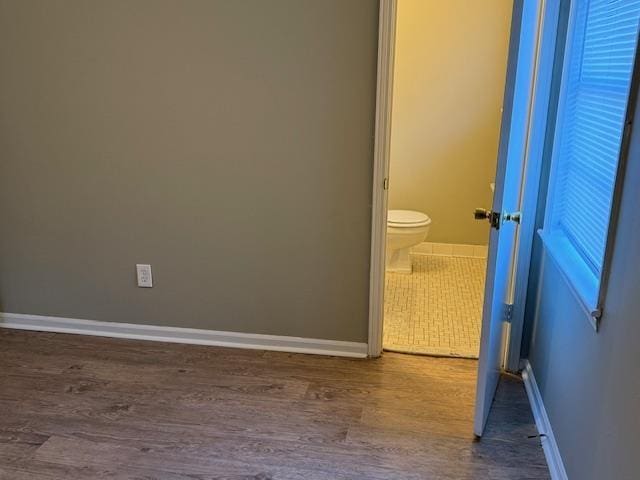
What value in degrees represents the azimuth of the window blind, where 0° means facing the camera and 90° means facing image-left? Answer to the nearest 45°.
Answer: approximately 90°

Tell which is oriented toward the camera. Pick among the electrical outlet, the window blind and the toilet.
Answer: the electrical outlet

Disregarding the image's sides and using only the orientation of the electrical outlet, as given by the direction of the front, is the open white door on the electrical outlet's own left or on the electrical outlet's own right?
on the electrical outlet's own left

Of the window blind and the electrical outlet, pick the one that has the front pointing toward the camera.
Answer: the electrical outlet

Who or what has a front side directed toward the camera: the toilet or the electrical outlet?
the electrical outlet

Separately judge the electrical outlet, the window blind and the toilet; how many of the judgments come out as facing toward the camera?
1

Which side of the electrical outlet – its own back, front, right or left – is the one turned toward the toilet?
left

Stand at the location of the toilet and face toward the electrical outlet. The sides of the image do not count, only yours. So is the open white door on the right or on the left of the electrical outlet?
left

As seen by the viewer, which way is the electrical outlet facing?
toward the camera

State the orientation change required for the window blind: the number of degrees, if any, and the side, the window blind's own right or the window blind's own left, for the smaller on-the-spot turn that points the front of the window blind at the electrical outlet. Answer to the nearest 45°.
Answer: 0° — it already faces it

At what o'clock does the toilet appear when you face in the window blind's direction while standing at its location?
The toilet is roughly at 2 o'clock from the window blind.
